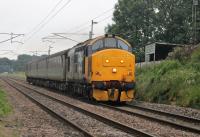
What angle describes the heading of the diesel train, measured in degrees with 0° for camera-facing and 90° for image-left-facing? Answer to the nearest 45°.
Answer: approximately 315°
